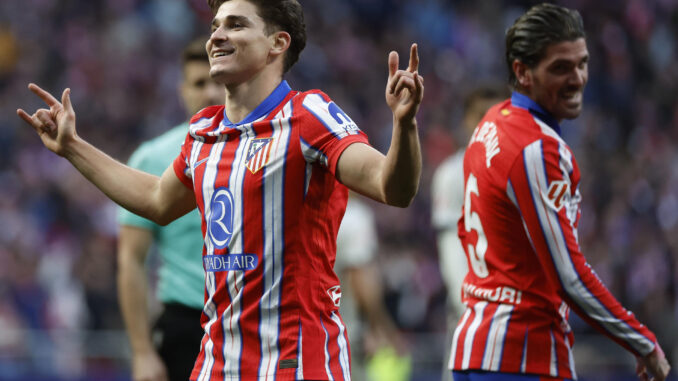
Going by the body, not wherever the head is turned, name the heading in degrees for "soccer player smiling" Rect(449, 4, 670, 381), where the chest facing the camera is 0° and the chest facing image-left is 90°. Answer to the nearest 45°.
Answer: approximately 225°

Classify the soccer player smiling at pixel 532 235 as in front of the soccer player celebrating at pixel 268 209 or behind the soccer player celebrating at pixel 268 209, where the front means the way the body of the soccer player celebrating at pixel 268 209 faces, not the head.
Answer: behind

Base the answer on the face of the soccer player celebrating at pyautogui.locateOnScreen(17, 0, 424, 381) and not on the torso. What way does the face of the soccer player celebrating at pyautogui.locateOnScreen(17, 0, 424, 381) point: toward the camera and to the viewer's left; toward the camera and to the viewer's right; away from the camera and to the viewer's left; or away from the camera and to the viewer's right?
toward the camera and to the viewer's left

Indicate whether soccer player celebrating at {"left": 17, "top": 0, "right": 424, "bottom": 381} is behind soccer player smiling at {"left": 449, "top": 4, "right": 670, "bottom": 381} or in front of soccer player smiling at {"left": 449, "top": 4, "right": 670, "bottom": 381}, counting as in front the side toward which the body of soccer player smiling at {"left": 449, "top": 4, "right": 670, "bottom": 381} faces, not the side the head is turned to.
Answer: behind

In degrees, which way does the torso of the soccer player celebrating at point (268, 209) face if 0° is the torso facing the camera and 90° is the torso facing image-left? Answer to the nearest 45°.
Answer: approximately 45°

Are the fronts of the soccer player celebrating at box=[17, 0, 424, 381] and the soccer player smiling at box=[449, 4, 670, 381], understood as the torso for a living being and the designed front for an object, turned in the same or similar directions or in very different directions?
very different directions
